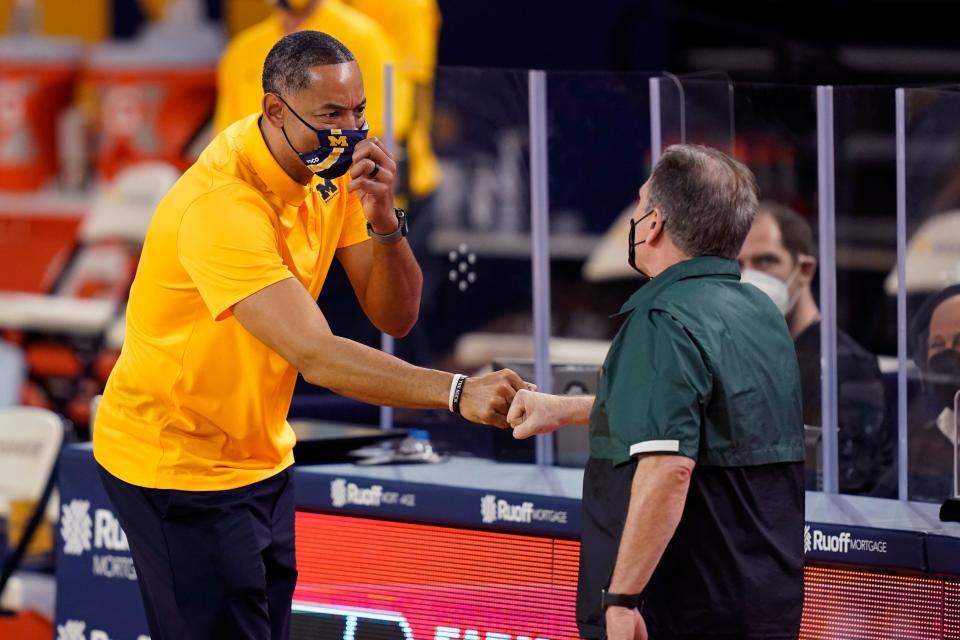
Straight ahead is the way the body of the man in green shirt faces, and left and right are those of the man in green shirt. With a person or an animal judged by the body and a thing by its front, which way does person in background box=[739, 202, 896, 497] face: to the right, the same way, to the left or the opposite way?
to the left

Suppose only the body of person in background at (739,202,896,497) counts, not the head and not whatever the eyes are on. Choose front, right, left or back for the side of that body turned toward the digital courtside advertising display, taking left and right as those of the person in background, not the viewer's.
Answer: front

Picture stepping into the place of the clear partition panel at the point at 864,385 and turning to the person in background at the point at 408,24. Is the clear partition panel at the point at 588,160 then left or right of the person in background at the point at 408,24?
left

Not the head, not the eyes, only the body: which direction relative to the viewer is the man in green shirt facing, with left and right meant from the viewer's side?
facing away from the viewer and to the left of the viewer

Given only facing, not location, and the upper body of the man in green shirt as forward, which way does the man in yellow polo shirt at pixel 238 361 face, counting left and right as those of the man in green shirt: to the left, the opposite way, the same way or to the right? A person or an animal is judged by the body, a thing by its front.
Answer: the opposite way

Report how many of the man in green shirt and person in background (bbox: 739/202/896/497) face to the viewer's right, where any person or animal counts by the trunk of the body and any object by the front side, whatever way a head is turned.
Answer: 0

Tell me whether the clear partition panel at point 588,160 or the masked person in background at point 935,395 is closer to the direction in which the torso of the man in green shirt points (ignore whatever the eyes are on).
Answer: the clear partition panel

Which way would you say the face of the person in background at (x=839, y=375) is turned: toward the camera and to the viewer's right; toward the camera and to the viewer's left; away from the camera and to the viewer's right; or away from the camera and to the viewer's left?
toward the camera and to the viewer's left

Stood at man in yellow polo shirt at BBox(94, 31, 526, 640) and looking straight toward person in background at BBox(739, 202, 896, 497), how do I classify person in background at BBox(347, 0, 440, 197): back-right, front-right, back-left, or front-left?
front-left

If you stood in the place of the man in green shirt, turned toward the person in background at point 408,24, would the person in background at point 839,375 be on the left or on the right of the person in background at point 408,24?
right

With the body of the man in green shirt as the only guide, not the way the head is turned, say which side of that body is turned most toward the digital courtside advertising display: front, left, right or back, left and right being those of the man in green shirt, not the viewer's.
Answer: front

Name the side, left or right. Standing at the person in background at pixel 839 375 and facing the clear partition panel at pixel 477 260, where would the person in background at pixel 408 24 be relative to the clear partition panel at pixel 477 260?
right

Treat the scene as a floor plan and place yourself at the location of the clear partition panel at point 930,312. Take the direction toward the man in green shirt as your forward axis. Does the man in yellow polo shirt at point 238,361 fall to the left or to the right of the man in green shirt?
right

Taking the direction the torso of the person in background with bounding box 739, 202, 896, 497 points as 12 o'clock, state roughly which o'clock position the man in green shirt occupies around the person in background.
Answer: The man in green shirt is roughly at 11 o'clock from the person in background.

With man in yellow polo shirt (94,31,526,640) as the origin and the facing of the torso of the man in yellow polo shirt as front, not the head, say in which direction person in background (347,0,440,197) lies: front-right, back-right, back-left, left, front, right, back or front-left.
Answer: back-left
